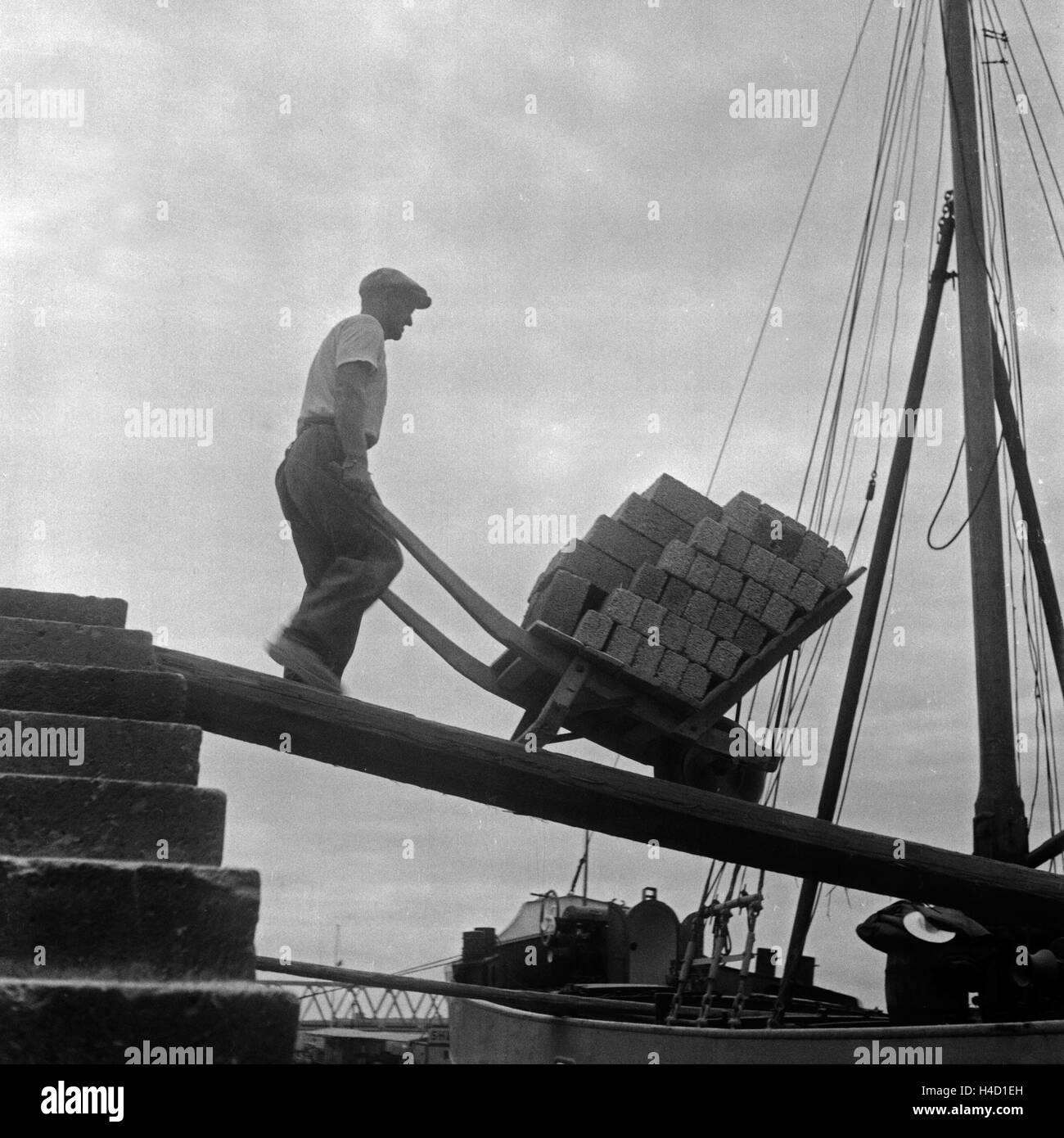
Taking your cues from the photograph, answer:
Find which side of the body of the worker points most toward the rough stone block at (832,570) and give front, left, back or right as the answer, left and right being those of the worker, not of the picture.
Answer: front

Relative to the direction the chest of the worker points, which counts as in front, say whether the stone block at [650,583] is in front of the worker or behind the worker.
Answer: in front

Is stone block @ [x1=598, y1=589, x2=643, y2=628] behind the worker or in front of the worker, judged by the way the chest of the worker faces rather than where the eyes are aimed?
in front

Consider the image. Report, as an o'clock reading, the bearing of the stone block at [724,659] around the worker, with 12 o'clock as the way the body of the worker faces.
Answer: The stone block is roughly at 12 o'clock from the worker.

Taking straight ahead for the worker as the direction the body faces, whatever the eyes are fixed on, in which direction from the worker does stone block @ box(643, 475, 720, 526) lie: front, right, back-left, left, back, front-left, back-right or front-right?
front

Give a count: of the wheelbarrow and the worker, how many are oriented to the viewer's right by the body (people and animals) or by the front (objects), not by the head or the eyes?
2

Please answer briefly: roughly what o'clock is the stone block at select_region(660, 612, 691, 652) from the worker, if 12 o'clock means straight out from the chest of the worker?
The stone block is roughly at 12 o'clock from the worker.

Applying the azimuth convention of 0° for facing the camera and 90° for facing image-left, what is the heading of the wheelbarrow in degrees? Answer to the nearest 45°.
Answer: approximately 270°

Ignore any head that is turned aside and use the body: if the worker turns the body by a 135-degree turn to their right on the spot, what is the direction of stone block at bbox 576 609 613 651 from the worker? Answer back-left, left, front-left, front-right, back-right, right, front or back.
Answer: back-left

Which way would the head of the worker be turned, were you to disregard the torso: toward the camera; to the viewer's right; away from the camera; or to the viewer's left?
to the viewer's right

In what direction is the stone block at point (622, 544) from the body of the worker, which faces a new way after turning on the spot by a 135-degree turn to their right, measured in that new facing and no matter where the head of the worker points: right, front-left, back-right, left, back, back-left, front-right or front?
back-left

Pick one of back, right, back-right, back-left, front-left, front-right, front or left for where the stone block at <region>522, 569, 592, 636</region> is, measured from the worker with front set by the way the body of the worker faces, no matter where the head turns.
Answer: front

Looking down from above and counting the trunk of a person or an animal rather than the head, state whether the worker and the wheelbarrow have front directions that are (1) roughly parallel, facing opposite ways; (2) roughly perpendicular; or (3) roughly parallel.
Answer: roughly parallel

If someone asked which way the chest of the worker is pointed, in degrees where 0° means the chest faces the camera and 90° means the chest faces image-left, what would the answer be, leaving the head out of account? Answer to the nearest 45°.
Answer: approximately 270°

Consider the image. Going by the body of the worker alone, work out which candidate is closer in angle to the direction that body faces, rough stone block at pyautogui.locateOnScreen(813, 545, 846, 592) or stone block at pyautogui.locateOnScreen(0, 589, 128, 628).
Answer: the rough stone block

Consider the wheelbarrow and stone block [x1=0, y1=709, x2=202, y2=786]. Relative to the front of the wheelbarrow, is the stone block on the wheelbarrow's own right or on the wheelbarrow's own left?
on the wheelbarrow's own right
